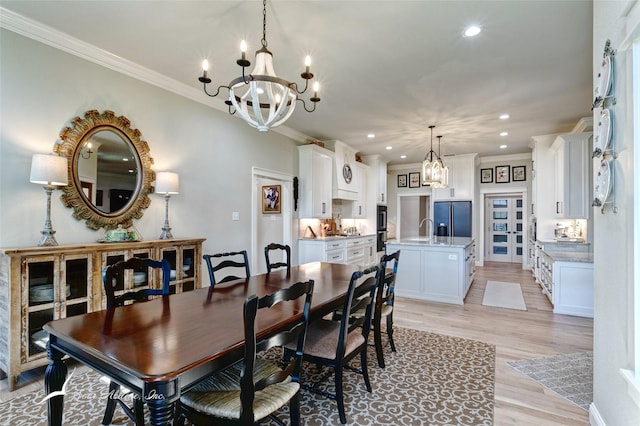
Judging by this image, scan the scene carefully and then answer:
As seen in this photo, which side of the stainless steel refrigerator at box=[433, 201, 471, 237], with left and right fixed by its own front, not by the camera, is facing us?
front

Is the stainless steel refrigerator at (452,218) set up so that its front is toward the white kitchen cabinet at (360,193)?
no

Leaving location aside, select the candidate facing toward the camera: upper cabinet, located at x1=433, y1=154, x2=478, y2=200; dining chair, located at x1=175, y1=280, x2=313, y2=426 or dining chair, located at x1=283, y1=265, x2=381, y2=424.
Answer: the upper cabinet

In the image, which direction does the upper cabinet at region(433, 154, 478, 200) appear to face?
toward the camera

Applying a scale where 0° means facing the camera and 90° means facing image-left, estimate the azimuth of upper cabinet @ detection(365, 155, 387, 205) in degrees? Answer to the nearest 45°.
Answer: approximately 315°

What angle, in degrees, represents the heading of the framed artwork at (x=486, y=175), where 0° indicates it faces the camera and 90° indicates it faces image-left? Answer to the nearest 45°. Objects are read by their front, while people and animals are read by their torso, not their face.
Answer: approximately 0°

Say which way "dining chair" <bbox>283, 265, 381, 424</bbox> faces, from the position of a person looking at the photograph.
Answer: facing away from the viewer and to the left of the viewer

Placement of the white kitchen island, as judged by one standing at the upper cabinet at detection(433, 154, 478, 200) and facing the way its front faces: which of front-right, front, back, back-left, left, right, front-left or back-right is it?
front

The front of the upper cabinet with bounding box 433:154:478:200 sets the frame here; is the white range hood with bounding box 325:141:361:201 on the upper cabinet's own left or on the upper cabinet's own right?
on the upper cabinet's own right

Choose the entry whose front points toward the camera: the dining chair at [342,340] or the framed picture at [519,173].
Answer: the framed picture

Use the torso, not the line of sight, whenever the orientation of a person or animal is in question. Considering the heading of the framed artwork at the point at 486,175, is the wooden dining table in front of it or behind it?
in front

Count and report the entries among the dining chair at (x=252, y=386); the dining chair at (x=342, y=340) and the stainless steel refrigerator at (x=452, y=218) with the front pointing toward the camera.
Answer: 1

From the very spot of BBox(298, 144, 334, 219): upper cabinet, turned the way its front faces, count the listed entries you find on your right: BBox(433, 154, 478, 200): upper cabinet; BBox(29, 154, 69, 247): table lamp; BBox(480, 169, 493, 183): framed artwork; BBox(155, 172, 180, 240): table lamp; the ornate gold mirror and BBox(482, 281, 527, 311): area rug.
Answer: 3

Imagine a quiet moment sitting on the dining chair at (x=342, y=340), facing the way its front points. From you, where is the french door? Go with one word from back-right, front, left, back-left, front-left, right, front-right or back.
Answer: right

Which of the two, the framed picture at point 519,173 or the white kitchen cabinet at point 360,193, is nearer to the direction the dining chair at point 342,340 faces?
the white kitchen cabinet

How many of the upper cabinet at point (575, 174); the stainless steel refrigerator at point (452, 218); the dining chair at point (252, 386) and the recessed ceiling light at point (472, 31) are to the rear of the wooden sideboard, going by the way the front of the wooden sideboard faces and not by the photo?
0

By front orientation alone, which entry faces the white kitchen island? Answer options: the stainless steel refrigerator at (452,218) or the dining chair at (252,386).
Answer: the stainless steel refrigerator

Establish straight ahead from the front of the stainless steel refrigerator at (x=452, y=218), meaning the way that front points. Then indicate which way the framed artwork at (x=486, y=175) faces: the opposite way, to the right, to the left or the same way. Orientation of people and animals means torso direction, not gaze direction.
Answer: the same way

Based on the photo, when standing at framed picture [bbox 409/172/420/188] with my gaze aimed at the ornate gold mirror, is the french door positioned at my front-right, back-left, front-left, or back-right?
back-left

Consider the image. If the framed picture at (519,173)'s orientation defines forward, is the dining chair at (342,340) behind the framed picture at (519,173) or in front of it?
in front

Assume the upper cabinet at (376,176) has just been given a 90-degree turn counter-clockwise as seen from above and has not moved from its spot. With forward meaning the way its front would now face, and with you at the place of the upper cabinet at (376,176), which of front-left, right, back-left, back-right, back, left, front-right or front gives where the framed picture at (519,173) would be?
front-right
